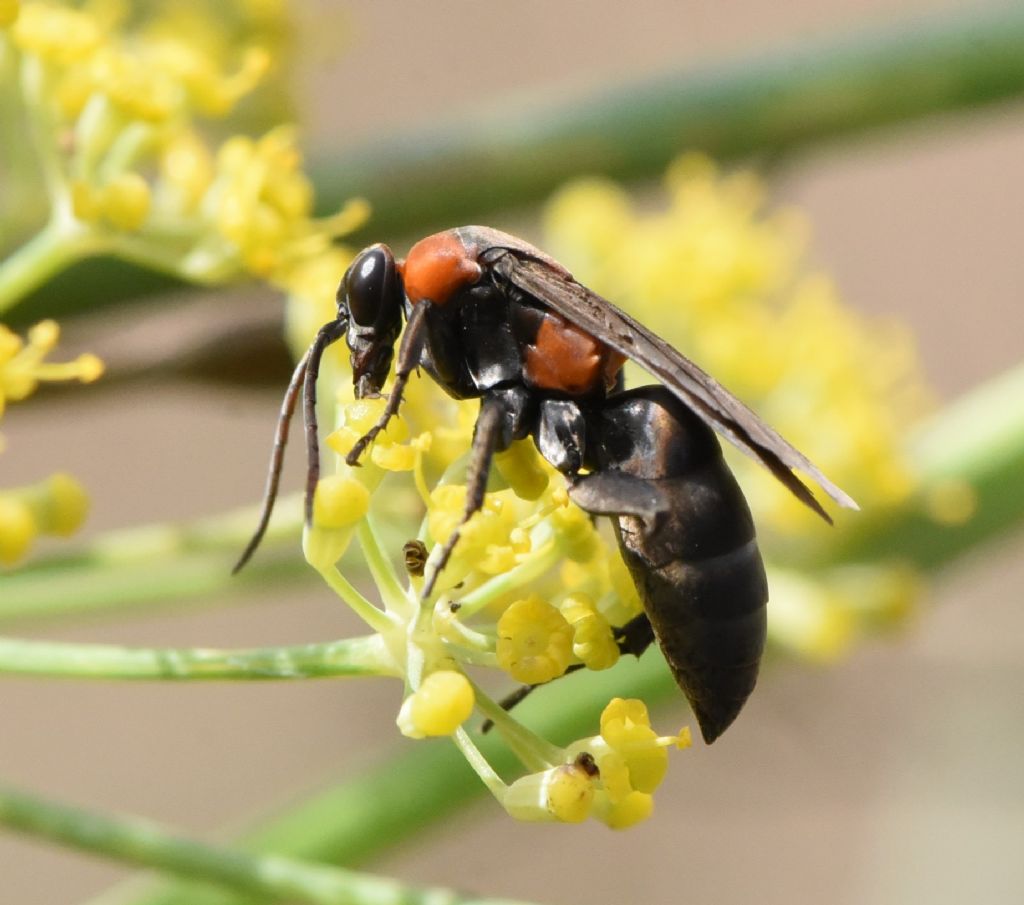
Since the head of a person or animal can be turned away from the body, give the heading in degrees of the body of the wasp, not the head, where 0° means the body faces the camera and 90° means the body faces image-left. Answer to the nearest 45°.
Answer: approximately 90°

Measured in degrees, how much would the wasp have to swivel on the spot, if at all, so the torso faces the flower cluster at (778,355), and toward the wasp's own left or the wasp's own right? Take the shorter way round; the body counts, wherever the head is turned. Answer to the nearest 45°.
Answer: approximately 90° to the wasp's own right
